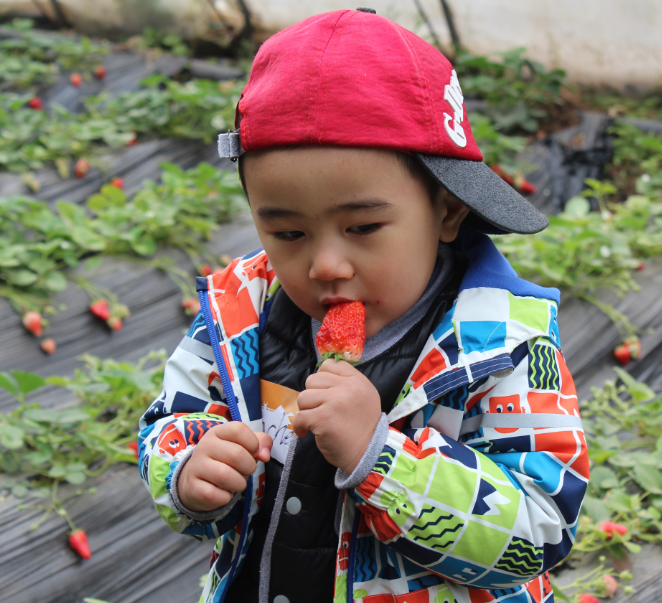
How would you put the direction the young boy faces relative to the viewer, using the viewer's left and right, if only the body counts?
facing the viewer and to the left of the viewer

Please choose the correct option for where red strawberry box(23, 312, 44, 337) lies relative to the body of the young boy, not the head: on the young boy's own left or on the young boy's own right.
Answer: on the young boy's own right

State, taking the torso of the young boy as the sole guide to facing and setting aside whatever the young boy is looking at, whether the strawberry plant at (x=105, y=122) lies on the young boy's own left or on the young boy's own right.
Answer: on the young boy's own right

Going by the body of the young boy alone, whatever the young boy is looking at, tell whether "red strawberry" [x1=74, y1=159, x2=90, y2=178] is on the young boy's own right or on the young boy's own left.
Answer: on the young boy's own right

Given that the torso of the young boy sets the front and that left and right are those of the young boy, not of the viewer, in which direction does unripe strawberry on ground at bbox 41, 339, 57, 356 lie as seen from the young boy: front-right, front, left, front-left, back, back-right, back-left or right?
right

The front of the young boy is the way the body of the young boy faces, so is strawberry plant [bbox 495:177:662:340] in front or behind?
behind

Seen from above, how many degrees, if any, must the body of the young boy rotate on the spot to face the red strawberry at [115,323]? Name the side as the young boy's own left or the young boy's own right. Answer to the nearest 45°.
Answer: approximately 90° to the young boy's own right

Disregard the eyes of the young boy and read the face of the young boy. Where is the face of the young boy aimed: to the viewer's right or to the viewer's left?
to the viewer's left
